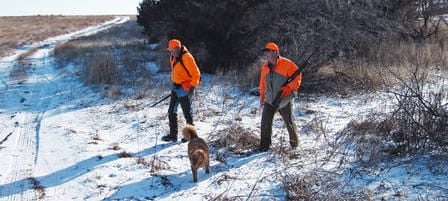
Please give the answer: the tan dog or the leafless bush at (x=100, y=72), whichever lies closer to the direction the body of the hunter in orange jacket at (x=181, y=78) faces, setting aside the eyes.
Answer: the tan dog

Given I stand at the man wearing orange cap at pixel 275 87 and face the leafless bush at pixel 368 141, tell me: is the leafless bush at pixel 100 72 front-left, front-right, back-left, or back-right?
back-left

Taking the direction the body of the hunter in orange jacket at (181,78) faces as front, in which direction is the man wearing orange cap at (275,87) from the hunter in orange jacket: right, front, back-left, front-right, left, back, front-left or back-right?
left

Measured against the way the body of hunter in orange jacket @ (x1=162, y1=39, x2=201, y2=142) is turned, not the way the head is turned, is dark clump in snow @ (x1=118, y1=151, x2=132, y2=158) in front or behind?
in front

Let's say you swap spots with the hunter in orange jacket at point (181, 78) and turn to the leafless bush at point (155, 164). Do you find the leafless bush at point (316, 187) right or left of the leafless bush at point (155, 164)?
left

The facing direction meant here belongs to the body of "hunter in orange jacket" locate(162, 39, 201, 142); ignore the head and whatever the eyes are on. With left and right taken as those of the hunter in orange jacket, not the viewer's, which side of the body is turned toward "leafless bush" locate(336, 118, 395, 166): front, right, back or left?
left

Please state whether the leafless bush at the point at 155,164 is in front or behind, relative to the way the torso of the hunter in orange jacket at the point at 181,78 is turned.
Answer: in front
